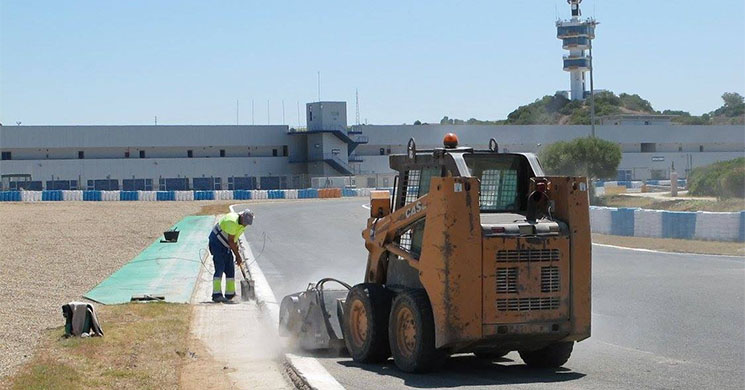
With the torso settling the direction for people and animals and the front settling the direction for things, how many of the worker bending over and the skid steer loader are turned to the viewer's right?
1

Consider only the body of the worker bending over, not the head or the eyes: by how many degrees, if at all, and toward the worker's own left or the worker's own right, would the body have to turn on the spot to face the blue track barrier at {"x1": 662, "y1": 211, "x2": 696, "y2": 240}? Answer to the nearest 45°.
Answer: approximately 45° to the worker's own left

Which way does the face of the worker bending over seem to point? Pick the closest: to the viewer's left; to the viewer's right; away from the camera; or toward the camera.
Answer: to the viewer's right

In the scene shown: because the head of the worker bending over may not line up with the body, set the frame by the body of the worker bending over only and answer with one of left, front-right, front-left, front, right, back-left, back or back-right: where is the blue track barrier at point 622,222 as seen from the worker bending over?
front-left

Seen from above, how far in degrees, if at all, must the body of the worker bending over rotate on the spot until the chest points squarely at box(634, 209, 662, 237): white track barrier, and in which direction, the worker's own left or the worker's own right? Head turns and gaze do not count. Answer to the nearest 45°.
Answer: approximately 45° to the worker's own left

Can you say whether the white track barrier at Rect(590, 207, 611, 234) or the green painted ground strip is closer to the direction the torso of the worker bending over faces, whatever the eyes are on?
the white track barrier

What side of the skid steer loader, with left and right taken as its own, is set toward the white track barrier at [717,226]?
right

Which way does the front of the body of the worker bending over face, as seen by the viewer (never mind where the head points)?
to the viewer's right

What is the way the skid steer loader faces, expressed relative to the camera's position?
facing away from the viewer and to the left of the viewer

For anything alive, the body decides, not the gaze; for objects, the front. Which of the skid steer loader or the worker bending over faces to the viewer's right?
the worker bending over
